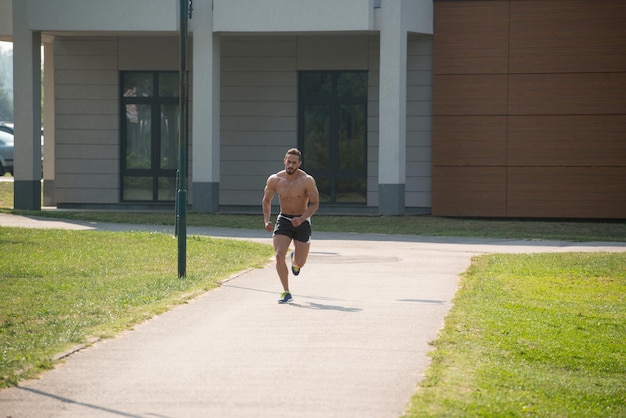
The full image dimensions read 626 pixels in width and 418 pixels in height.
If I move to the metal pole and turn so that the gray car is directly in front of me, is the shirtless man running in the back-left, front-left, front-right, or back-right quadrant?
back-right

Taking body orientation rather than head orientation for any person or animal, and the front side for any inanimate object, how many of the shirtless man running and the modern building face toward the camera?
2

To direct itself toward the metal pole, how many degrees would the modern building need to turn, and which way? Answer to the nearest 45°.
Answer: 0° — it already faces it

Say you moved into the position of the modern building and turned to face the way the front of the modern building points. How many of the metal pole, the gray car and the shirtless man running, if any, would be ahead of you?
2

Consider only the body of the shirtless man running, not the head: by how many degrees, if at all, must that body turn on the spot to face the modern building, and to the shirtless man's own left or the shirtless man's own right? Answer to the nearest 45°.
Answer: approximately 180°

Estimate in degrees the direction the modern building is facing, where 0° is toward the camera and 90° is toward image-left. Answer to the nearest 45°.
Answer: approximately 0°

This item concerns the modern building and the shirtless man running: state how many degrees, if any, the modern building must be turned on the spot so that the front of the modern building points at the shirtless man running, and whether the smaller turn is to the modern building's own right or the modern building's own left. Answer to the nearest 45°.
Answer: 0° — it already faces them

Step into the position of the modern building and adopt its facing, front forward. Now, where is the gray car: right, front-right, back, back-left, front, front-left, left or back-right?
back-right

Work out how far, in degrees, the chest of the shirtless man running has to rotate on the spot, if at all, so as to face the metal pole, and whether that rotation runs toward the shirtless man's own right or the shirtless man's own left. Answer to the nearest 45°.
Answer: approximately 135° to the shirtless man's own right
